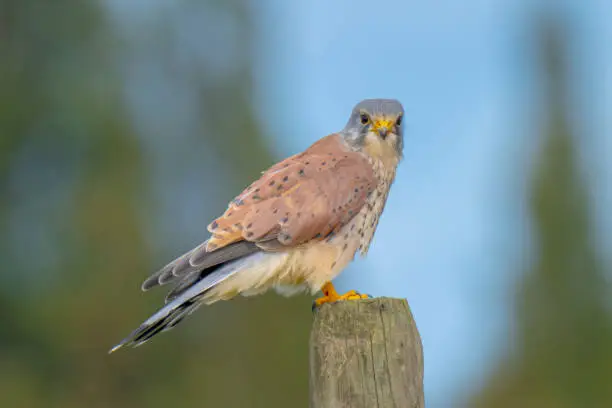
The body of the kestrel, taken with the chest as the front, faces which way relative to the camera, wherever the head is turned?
to the viewer's right
